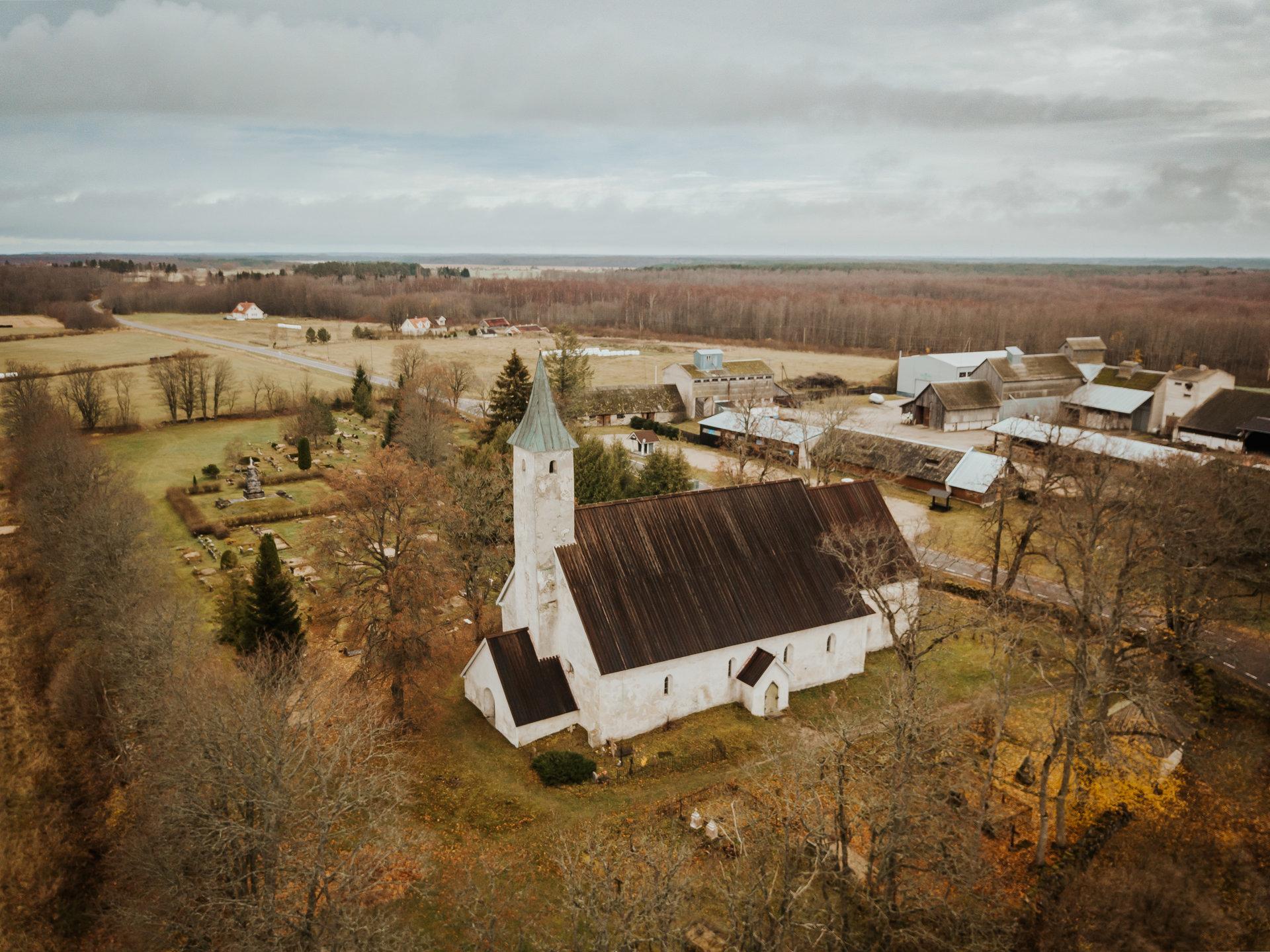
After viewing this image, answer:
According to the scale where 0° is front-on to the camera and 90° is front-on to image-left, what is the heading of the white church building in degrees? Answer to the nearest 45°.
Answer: approximately 45°

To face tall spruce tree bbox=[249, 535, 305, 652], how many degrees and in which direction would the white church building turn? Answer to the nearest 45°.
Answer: approximately 45° to its right

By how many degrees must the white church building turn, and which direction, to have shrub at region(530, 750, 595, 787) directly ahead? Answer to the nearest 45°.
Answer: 0° — it already faces it
